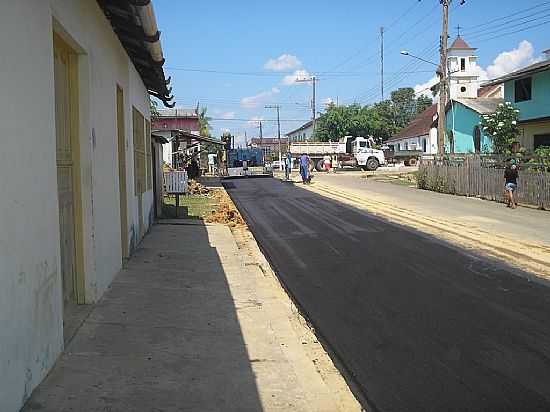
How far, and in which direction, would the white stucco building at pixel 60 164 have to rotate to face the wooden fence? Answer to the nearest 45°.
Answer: approximately 45° to its left

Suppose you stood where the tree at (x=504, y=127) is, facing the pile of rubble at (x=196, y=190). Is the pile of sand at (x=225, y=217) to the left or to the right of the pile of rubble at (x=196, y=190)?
left

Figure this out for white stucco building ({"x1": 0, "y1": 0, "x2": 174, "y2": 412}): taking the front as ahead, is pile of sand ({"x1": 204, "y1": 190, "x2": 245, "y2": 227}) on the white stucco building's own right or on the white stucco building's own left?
on the white stucco building's own left

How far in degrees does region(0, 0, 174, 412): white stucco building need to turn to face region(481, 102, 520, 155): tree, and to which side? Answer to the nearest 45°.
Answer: approximately 45° to its left

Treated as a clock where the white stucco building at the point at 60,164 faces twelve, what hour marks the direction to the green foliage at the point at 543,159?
The green foliage is roughly at 11 o'clock from the white stucco building.

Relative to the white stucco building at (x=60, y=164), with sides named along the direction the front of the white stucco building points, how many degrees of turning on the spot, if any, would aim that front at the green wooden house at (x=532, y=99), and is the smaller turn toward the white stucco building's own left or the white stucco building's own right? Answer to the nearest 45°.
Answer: approximately 45° to the white stucco building's own left

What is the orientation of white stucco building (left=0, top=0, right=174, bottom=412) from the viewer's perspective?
to the viewer's right

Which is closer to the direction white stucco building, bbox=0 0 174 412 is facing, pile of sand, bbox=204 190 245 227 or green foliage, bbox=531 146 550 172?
the green foliage

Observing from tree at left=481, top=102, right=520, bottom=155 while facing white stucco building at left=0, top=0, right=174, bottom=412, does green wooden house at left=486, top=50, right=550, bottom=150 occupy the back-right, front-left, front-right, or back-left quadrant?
back-left

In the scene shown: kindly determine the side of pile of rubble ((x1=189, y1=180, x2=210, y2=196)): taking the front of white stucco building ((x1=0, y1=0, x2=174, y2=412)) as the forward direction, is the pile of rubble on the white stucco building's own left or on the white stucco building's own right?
on the white stucco building's own left
